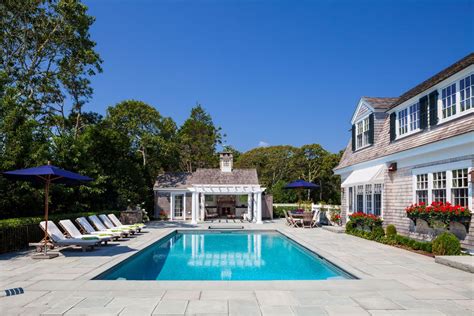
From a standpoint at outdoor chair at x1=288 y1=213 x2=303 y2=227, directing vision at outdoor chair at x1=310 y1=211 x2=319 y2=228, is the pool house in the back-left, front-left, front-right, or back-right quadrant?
back-left

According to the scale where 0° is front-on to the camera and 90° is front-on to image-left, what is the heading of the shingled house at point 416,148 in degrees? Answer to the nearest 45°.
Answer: approximately 45°

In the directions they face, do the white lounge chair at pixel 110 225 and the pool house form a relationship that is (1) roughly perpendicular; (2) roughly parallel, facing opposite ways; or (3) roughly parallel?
roughly perpendicular

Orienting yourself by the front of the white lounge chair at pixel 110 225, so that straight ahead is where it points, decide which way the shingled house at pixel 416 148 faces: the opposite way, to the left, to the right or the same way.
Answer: the opposite way

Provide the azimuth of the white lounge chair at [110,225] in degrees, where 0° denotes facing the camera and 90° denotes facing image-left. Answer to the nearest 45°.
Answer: approximately 270°

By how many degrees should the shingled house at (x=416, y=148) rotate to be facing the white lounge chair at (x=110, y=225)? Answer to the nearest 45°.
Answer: approximately 45° to its right

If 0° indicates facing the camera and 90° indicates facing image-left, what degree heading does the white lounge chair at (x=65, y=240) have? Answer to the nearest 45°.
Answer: approximately 270°
